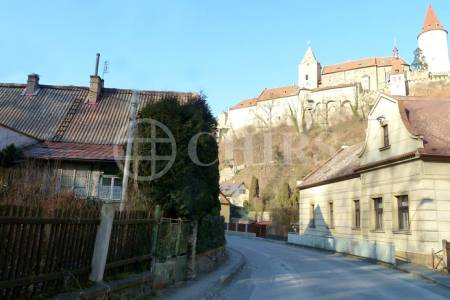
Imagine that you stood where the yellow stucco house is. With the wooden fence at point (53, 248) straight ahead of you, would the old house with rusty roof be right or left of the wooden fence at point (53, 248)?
right

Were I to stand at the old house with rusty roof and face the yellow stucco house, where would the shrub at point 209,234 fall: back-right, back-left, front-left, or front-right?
front-right

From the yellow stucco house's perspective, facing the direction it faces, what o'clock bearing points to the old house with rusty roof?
The old house with rusty roof is roughly at 1 o'clock from the yellow stucco house.

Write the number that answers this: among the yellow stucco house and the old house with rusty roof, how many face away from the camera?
0

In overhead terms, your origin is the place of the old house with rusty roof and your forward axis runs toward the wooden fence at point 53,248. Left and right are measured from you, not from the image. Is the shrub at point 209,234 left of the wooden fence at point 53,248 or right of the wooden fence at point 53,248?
left

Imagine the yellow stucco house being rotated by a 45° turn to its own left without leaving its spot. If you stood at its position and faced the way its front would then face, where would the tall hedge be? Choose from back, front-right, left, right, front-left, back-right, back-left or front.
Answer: front-right

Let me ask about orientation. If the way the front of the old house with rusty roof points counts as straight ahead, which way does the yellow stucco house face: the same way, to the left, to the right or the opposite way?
to the right

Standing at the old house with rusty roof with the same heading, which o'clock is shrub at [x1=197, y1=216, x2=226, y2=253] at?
The shrub is roughly at 11 o'clock from the old house with rusty roof.

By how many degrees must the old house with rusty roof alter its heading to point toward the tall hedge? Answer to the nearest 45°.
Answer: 0° — it already faces it

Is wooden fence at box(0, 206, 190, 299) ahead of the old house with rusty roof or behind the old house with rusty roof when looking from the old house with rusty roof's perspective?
ahead

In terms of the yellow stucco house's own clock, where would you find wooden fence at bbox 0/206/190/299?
The wooden fence is roughly at 11 o'clock from the yellow stucco house.

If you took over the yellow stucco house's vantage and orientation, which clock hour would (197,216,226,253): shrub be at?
The shrub is roughly at 12 o'clock from the yellow stucco house.
